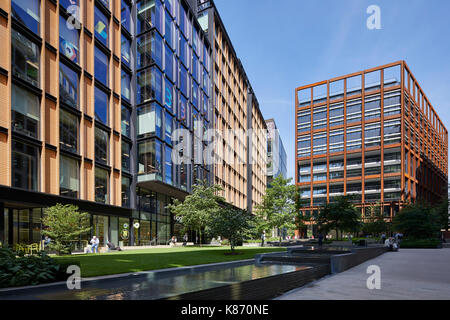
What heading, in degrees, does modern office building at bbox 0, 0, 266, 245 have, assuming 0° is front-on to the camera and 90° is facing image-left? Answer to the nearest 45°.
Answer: approximately 315°

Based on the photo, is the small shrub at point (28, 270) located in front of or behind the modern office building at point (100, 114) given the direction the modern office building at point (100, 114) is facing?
in front

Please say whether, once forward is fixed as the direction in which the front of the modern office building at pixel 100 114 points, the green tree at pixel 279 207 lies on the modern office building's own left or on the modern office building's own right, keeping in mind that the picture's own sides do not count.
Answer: on the modern office building's own left

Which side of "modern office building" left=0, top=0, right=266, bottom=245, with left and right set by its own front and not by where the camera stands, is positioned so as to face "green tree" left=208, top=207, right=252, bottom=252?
front

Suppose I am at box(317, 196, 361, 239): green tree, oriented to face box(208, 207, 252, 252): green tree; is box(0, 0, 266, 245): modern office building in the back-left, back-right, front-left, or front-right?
front-right

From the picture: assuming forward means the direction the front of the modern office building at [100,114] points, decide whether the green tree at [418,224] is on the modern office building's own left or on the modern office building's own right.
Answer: on the modern office building's own left
